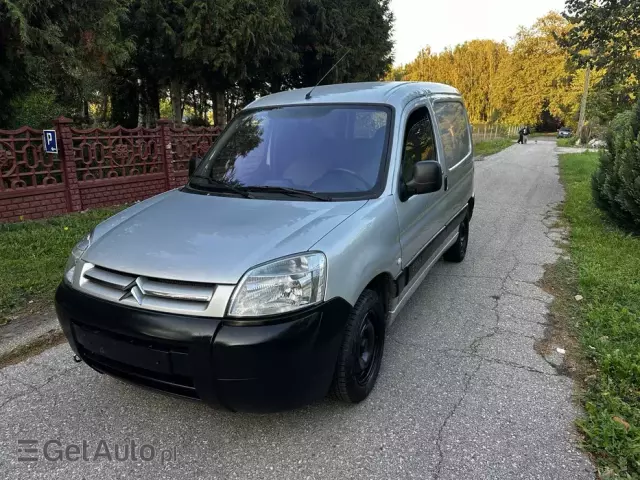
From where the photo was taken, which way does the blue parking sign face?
toward the camera

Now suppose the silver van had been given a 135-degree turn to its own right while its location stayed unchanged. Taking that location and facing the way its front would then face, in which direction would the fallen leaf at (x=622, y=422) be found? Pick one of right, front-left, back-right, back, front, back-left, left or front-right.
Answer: right

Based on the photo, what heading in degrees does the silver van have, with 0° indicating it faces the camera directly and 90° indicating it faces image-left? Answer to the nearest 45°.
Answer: approximately 45°

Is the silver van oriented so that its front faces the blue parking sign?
no

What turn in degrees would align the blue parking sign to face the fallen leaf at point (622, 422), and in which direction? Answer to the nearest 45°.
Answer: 0° — it already faces it

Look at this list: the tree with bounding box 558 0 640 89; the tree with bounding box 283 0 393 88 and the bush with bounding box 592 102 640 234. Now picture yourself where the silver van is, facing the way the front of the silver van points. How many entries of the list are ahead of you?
0

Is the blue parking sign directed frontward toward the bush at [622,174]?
no

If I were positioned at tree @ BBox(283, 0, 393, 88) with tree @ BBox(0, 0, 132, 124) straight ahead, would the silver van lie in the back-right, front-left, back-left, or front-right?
front-left

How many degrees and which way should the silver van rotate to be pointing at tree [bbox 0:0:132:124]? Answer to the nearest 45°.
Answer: approximately 90° to its right

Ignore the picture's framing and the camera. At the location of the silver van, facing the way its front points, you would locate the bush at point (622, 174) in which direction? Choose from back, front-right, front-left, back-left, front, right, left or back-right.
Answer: back

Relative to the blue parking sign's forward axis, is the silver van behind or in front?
in front

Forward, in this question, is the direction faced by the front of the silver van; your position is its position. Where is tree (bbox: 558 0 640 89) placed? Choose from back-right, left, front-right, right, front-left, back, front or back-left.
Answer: back

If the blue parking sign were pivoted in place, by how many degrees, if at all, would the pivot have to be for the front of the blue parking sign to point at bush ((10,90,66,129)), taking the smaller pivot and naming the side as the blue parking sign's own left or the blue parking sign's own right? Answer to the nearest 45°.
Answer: approximately 180°

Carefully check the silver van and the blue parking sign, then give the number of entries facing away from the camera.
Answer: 0

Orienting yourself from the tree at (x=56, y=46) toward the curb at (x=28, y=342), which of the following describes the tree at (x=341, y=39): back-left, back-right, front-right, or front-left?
back-left
